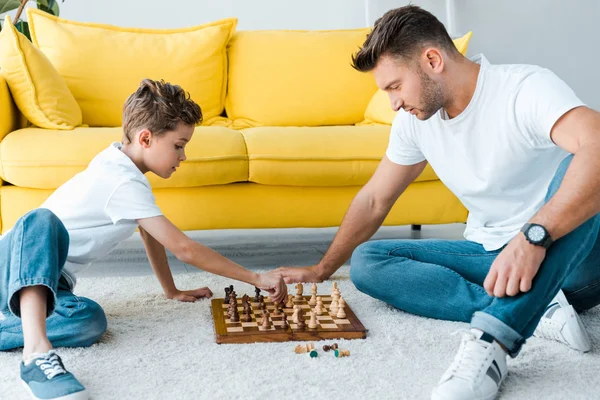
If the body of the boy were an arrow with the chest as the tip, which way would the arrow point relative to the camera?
to the viewer's right

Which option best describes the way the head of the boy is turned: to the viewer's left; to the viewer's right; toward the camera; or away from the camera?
to the viewer's right

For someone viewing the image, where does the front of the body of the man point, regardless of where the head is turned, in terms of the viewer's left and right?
facing the viewer and to the left of the viewer

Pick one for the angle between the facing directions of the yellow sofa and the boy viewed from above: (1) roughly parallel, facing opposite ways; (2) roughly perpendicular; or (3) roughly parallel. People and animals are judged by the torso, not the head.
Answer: roughly perpendicular

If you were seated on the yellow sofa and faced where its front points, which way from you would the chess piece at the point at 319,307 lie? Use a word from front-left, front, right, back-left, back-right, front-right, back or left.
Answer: front

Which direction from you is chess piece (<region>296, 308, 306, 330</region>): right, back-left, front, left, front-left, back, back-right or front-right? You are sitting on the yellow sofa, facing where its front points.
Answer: front

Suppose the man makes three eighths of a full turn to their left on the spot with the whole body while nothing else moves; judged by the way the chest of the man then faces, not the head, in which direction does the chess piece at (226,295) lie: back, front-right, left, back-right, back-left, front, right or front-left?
back

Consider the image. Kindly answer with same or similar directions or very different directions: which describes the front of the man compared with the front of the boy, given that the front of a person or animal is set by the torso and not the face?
very different directions

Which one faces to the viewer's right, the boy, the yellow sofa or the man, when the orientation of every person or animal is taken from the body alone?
the boy

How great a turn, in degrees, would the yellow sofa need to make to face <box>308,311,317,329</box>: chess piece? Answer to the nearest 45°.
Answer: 0° — it already faces it

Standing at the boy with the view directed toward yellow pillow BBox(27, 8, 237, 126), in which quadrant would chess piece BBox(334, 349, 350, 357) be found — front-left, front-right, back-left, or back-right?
back-right

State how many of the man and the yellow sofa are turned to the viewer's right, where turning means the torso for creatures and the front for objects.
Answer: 0

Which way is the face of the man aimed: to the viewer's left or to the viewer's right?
to the viewer's left

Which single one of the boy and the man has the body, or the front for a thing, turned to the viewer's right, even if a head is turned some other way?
the boy

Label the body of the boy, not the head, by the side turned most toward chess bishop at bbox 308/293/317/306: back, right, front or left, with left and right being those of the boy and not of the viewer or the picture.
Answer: front

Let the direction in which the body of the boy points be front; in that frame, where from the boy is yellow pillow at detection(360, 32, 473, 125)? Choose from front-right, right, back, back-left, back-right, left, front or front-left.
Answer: front-left

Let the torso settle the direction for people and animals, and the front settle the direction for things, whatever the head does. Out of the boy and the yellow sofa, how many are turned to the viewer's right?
1

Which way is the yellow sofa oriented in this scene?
toward the camera
